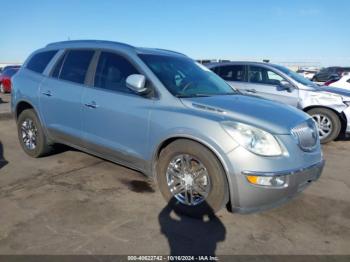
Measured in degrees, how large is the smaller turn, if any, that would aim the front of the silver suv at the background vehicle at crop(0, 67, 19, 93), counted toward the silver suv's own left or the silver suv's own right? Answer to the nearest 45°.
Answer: approximately 180°

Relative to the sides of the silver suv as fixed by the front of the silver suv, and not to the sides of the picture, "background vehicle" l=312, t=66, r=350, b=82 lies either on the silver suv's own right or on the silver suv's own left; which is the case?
on the silver suv's own left

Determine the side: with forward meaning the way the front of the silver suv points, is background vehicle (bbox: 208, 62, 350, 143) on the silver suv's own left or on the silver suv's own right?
on the silver suv's own left

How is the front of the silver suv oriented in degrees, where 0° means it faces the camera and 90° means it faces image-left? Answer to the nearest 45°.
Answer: approximately 315°

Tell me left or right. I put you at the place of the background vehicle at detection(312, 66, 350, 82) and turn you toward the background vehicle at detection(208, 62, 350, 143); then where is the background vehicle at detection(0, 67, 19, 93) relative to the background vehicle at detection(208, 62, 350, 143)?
right
